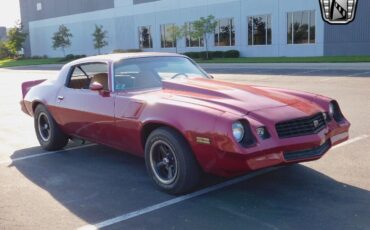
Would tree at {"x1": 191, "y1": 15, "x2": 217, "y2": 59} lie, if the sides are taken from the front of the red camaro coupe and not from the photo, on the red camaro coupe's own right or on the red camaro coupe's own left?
on the red camaro coupe's own left

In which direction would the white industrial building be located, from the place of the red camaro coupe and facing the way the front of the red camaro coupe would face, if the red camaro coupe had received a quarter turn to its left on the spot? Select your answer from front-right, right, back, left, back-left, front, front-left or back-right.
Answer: front-left

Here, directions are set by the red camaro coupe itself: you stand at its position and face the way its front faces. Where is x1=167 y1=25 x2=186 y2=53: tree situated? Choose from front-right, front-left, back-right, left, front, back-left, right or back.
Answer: back-left

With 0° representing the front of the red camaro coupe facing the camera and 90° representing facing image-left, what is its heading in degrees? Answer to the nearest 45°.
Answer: approximately 315°

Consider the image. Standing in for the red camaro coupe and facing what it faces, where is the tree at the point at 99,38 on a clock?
The tree is roughly at 7 o'clock from the red camaro coupe.
